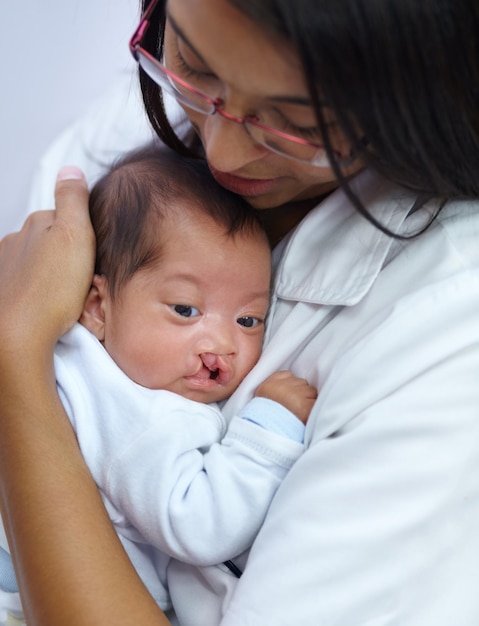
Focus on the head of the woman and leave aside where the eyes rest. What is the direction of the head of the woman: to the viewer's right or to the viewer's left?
to the viewer's left

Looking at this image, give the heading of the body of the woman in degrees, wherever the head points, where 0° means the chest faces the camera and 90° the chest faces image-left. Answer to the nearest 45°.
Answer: approximately 45°
